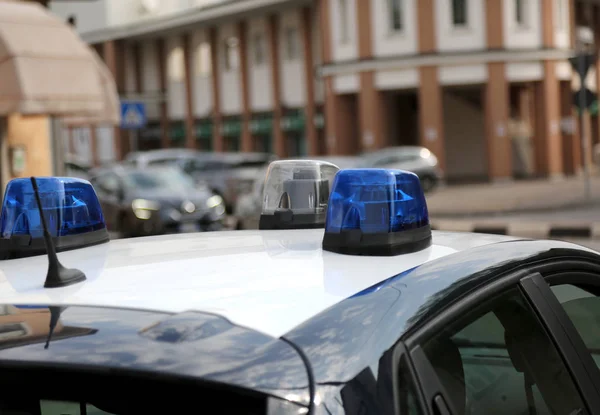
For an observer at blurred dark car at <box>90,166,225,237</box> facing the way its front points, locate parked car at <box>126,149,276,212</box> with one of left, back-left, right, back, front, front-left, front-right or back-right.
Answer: back-left

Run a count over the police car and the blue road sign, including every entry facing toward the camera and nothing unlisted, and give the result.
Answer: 1

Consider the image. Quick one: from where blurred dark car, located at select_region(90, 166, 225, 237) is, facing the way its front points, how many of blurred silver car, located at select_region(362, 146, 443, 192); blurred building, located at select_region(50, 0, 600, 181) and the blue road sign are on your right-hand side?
0

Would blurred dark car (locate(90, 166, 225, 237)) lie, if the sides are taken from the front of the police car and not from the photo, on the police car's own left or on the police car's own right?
on the police car's own left

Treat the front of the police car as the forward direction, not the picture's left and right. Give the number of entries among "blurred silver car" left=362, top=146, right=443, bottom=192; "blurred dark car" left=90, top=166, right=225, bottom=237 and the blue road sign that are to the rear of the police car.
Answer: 0

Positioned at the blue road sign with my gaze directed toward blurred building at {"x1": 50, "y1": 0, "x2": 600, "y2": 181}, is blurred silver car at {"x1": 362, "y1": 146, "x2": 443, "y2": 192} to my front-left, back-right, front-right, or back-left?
front-right

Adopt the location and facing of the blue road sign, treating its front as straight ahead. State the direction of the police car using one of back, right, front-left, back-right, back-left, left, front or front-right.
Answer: front

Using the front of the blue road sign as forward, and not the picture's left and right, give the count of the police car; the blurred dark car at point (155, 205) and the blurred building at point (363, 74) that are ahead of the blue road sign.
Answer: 2

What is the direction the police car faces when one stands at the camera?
facing away from the viewer and to the right of the viewer

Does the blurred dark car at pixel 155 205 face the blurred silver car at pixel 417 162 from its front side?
no

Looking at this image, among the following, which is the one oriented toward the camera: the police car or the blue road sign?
the blue road sign

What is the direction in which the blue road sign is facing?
toward the camera

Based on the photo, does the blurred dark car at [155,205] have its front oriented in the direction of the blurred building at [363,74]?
no

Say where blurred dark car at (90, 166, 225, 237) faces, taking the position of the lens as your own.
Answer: facing the viewer and to the right of the viewer

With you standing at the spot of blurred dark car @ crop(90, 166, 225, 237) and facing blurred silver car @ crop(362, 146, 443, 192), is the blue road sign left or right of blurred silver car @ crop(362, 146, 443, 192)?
left
